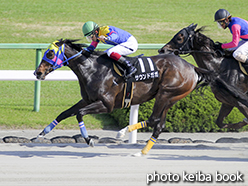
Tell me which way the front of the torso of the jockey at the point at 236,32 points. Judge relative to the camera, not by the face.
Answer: to the viewer's left

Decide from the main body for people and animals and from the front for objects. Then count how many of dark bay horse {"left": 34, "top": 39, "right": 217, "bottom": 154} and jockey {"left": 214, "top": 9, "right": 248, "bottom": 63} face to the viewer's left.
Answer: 2

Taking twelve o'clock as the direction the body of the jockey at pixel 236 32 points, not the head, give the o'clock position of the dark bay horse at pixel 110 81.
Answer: The dark bay horse is roughly at 11 o'clock from the jockey.

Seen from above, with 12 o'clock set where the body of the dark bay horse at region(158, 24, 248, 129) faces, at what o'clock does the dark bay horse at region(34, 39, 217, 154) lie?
the dark bay horse at region(34, 39, 217, 154) is roughly at 11 o'clock from the dark bay horse at region(158, 24, 248, 129).

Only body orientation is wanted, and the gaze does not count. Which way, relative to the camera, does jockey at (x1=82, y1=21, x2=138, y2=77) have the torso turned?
to the viewer's left

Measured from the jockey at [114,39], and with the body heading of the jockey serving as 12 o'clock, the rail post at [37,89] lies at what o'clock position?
The rail post is roughly at 2 o'clock from the jockey.

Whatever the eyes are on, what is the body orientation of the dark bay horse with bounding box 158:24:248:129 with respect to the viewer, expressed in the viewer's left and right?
facing to the left of the viewer

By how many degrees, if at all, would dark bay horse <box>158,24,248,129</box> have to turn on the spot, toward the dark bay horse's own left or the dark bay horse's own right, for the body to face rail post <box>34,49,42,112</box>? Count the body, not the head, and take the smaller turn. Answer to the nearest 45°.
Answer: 0° — it already faces it

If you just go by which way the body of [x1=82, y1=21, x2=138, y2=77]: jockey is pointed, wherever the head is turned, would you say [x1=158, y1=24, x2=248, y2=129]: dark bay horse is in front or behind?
behind

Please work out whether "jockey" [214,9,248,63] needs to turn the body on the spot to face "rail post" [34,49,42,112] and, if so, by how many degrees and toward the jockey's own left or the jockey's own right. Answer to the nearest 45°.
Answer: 0° — they already face it

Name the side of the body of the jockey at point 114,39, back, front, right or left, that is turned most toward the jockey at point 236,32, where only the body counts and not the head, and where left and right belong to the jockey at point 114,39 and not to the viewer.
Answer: back

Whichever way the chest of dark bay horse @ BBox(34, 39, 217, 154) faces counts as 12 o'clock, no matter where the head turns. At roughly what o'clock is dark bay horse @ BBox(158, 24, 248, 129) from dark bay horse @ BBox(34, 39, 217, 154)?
dark bay horse @ BBox(158, 24, 248, 129) is roughly at 5 o'clock from dark bay horse @ BBox(34, 39, 217, 154).

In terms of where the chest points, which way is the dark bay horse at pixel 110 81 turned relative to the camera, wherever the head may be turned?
to the viewer's left
